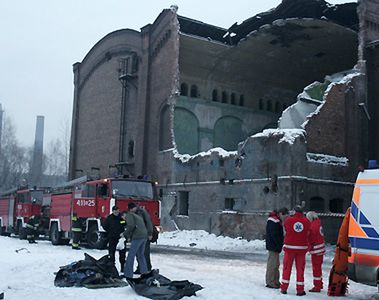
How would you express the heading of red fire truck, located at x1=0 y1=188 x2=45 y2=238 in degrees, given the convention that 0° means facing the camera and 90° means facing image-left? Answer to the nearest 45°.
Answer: approximately 315°

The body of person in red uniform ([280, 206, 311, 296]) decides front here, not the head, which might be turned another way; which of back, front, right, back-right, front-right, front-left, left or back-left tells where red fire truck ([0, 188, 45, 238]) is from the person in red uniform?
front-left

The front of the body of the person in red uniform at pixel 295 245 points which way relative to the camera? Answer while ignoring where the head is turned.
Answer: away from the camera

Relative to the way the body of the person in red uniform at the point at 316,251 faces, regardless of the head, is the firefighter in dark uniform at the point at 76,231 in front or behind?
in front

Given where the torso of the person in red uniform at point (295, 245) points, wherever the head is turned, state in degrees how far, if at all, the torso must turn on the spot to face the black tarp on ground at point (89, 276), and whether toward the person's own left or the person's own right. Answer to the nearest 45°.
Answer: approximately 90° to the person's own left

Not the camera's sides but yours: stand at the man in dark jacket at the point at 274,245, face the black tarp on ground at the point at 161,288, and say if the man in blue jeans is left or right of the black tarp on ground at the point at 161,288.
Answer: right

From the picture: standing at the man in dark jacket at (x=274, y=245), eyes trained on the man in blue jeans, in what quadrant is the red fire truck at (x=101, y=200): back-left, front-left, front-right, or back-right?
front-right

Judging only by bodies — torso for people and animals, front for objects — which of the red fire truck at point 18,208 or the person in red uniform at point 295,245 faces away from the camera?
the person in red uniform

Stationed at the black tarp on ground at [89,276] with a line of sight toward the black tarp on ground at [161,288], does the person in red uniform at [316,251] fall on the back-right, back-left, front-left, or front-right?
front-left

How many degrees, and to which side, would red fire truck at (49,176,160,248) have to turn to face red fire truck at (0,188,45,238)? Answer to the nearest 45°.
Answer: approximately 180°

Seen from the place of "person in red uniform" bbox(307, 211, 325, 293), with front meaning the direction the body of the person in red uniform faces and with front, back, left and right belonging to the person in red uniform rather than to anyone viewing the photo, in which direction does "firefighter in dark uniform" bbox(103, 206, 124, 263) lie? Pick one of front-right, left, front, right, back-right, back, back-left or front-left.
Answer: front-left

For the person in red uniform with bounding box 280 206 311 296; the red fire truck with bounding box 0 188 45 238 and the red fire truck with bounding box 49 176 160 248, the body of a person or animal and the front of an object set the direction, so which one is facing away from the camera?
the person in red uniform

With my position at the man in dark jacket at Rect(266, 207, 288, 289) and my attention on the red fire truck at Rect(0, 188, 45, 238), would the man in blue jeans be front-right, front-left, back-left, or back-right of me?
front-left

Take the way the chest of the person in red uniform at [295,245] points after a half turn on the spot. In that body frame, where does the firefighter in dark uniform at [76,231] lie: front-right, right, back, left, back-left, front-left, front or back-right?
back-right
